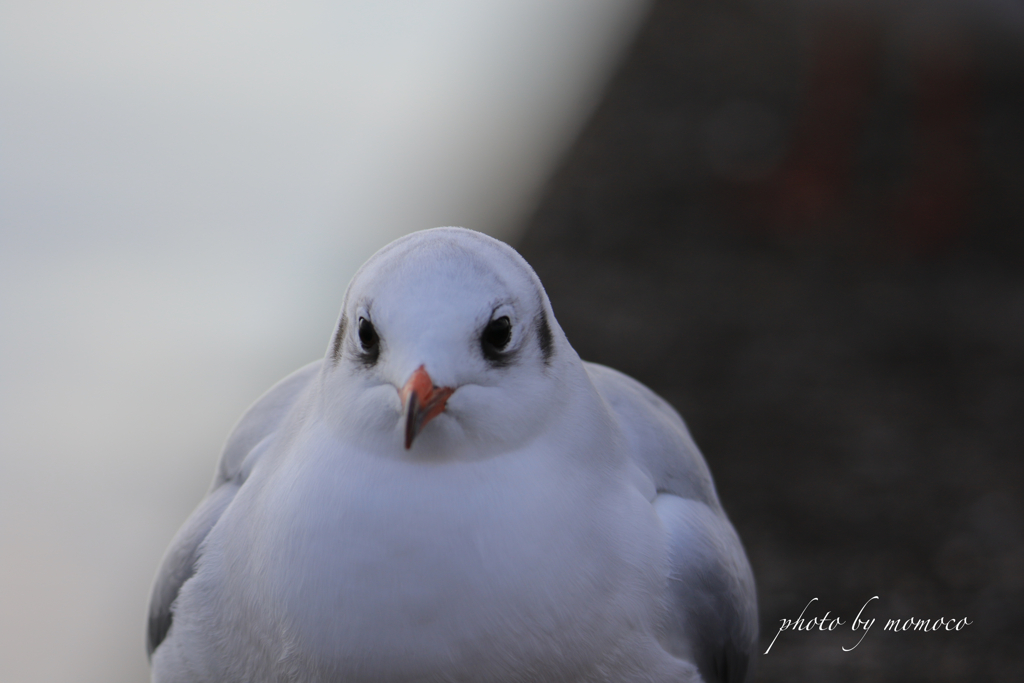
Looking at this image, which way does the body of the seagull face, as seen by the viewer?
toward the camera
